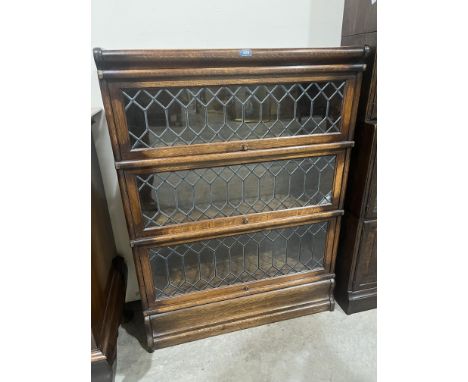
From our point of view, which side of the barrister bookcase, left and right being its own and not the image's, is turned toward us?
front
